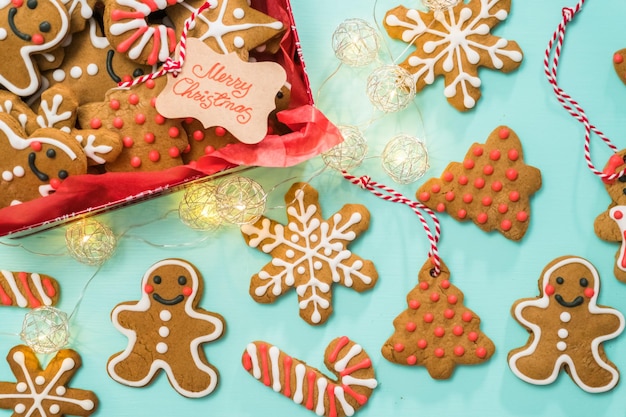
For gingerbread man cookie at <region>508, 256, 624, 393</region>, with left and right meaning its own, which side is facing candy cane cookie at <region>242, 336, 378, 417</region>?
right

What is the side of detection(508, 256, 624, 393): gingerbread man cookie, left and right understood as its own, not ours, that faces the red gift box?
right

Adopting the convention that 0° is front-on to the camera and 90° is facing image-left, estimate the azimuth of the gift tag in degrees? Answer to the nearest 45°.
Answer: approximately 0°
